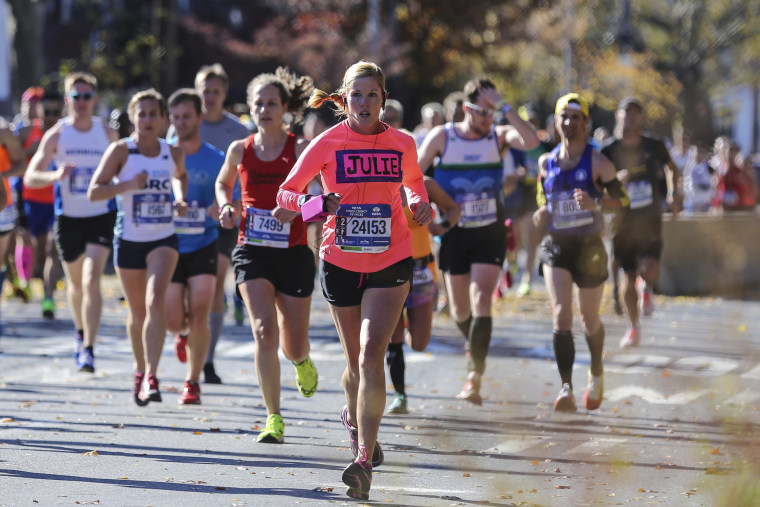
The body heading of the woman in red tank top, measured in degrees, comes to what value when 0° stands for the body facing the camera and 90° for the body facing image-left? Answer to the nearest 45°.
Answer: approximately 0°

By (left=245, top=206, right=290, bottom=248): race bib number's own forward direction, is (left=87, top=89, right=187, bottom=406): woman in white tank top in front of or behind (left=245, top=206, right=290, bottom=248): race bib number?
behind

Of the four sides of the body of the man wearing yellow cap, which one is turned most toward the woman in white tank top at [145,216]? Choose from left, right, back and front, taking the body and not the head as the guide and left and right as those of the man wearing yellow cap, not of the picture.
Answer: right

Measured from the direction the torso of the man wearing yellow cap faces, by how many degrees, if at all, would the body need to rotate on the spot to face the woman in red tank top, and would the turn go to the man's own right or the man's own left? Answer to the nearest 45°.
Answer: approximately 45° to the man's own right

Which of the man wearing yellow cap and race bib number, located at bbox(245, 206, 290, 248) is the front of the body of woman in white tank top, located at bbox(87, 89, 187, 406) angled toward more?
the race bib number

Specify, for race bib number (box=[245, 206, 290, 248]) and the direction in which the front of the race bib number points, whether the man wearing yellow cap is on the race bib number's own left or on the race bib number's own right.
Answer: on the race bib number's own left

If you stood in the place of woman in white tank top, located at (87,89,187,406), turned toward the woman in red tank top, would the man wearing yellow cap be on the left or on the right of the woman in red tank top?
left

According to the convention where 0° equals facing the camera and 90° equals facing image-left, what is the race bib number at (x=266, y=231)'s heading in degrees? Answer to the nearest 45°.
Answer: approximately 0°

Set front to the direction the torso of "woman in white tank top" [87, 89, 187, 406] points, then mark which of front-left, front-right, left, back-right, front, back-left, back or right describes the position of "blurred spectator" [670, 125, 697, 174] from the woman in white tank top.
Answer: back-left
